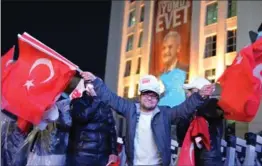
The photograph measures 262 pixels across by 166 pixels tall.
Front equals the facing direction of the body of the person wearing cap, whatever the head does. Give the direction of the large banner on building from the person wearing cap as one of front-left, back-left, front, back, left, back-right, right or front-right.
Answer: back

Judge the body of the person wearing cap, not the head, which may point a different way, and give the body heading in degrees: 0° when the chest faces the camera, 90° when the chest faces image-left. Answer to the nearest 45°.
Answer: approximately 0°

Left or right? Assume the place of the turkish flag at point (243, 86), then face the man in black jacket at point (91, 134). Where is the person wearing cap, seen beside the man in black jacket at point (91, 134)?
left

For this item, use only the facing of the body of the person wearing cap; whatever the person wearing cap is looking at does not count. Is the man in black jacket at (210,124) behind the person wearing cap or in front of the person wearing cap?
behind

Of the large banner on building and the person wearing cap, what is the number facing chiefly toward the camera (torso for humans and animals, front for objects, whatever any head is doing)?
2

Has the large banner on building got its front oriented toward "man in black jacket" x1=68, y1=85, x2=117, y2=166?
yes
